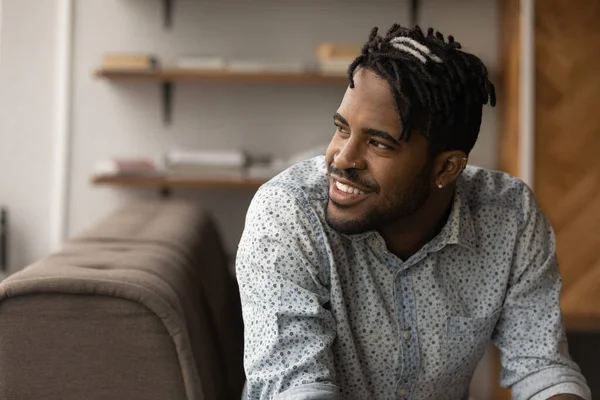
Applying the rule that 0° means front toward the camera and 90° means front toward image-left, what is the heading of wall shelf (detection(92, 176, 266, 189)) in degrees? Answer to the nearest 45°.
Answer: approximately 0°

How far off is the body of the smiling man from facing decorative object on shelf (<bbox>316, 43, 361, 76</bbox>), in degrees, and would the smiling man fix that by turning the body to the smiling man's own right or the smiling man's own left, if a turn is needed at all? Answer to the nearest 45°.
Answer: approximately 180°

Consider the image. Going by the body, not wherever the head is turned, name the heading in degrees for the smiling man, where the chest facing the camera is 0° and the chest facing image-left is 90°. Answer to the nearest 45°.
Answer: approximately 0°

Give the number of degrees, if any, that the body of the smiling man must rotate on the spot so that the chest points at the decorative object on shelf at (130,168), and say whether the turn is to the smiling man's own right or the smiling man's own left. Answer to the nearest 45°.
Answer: approximately 135° to the smiling man's own right

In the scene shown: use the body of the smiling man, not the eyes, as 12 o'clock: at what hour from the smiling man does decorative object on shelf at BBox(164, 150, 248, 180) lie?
The decorative object on shelf is roughly at 5 o'clock from the smiling man.

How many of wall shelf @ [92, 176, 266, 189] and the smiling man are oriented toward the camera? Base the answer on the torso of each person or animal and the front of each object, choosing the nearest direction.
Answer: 2

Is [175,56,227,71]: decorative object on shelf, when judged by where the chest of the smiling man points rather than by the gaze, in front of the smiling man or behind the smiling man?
behind

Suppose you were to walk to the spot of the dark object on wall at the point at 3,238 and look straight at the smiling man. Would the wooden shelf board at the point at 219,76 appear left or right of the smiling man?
left
